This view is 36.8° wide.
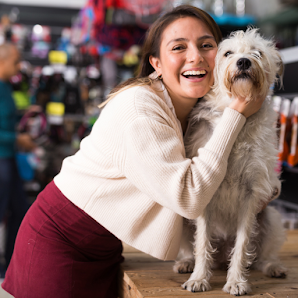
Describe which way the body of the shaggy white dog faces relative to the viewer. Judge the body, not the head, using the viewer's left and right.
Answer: facing the viewer

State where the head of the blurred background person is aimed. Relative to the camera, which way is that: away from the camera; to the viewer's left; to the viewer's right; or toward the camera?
to the viewer's right

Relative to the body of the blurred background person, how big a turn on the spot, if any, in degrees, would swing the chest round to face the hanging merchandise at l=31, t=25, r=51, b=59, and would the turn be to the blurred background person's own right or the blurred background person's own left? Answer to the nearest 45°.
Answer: approximately 90° to the blurred background person's own left

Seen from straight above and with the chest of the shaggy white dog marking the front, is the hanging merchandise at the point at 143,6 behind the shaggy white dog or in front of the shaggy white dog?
behind

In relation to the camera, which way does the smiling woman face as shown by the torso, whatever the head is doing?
to the viewer's right

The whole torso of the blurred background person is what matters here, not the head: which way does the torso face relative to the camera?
to the viewer's right

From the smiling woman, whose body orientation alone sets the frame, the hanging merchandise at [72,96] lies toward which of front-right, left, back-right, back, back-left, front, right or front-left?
left

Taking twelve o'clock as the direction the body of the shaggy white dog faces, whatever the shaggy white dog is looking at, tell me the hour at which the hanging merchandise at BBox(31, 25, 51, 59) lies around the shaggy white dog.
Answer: The hanging merchandise is roughly at 5 o'clock from the shaggy white dog.

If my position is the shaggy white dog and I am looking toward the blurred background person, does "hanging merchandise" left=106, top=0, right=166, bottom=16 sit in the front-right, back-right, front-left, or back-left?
front-right

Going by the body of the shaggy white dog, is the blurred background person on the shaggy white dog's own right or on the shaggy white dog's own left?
on the shaggy white dog's own right
